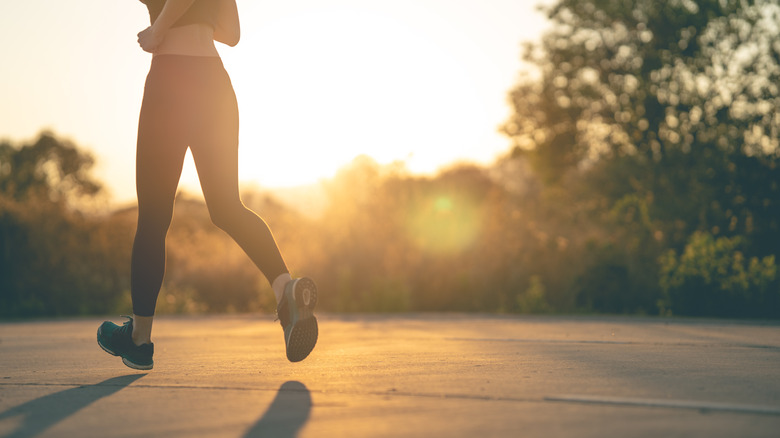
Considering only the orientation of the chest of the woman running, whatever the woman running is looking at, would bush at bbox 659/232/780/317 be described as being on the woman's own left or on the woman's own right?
on the woman's own right

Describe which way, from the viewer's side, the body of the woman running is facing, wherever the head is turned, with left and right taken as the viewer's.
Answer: facing away from the viewer and to the left of the viewer
